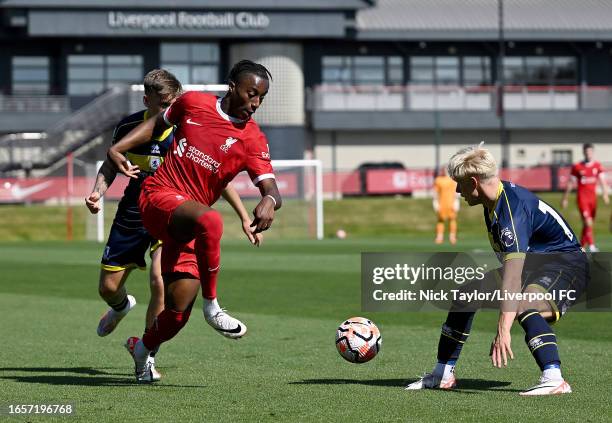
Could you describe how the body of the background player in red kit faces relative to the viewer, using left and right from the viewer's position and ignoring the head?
facing the viewer

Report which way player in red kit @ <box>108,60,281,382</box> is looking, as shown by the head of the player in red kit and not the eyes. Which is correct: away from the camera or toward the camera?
toward the camera

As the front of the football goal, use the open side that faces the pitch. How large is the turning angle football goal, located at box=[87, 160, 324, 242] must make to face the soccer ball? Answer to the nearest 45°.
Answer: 0° — it already faces it

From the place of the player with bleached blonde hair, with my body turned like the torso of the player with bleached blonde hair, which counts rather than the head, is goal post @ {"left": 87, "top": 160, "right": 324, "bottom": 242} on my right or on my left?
on my right

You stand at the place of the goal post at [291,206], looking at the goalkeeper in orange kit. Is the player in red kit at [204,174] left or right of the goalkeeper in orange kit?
right

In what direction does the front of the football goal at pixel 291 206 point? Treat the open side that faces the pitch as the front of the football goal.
toward the camera

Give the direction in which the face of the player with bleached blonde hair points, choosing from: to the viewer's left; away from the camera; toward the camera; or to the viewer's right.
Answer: to the viewer's left

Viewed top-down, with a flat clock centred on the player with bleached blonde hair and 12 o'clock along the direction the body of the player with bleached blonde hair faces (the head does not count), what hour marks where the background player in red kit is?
The background player in red kit is roughly at 3 o'clock from the player with bleached blonde hair.

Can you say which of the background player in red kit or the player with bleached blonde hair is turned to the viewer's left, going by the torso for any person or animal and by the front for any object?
the player with bleached blonde hair

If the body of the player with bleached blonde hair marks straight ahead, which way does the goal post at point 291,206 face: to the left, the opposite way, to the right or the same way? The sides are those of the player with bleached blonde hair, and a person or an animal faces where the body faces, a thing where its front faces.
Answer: to the left

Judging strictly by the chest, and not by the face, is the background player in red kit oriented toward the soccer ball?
yes

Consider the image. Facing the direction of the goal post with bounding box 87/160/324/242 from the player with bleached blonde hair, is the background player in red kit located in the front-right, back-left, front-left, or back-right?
front-right

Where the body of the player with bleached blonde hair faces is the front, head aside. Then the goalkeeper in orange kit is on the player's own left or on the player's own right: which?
on the player's own right

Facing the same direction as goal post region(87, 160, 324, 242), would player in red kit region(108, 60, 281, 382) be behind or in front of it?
in front

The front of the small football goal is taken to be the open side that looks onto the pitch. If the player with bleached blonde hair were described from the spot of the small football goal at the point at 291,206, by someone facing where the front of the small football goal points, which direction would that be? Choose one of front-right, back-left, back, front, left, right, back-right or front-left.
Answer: front

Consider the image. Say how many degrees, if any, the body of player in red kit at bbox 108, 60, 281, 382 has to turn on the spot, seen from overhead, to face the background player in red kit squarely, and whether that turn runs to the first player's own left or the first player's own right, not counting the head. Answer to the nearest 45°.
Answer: approximately 90° to the first player's own left

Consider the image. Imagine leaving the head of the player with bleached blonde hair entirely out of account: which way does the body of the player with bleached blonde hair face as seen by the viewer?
to the viewer's left
